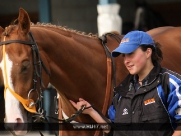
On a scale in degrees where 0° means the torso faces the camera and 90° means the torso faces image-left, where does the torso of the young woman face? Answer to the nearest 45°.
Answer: approximately 45°

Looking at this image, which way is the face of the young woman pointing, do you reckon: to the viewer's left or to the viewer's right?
to the viewer's left

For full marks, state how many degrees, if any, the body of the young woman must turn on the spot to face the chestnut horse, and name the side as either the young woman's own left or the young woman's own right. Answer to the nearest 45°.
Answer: approximately 90° to the young woman's own right
